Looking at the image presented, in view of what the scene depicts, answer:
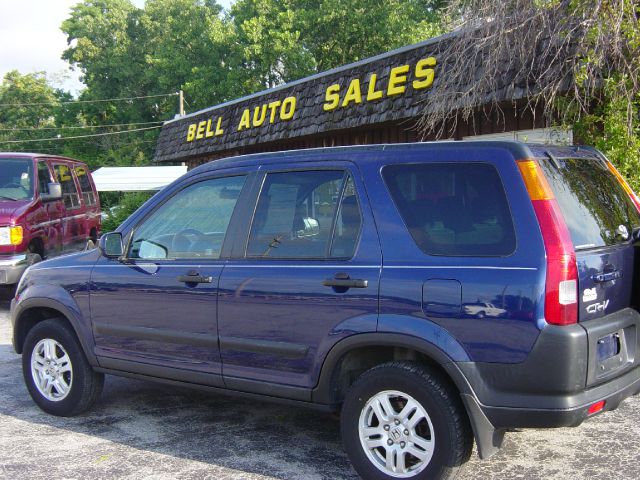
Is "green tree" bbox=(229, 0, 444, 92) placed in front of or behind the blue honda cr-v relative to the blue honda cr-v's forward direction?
in front

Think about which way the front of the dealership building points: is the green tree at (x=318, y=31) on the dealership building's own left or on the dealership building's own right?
on the dealership building's own right

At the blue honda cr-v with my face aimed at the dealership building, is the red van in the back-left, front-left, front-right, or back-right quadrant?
front-left

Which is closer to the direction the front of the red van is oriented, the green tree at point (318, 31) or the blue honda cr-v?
the blue honda cr-v

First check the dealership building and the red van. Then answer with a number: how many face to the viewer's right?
0

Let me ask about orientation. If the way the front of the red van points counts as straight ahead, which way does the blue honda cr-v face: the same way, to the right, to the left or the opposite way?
to the right

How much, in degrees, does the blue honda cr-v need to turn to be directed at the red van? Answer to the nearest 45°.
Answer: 0° — it already faces it

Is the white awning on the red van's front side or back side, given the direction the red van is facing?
on the back side

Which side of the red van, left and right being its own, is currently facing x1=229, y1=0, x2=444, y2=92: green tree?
back

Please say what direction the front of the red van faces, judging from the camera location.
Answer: facing the viewer and to the left of the viewer

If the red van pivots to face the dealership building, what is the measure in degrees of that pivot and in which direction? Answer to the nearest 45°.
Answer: approximately 135° to its left

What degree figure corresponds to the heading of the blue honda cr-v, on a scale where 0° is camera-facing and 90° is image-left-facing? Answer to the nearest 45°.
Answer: approximately 135°

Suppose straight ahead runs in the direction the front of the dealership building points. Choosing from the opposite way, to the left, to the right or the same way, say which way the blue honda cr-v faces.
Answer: to the right

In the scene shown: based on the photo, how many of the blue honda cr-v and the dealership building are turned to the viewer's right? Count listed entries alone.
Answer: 0
